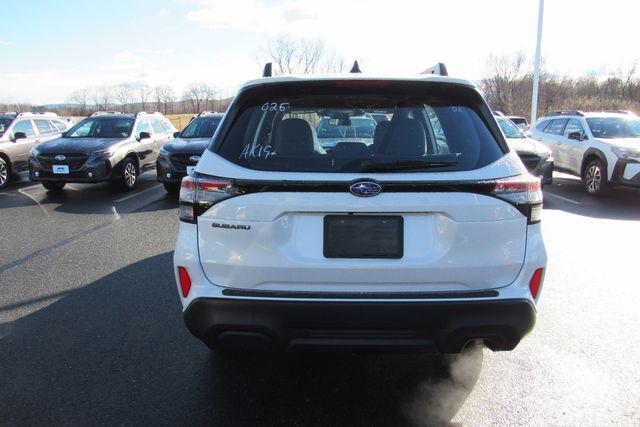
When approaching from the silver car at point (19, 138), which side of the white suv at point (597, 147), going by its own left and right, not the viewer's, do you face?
right

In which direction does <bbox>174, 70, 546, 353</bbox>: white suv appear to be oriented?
away from the camera

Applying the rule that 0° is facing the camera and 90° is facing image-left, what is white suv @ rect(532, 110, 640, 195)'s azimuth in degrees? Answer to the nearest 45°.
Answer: approximately 315°

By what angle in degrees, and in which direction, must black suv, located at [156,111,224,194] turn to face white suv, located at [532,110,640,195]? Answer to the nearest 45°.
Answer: approximately 135° to its left

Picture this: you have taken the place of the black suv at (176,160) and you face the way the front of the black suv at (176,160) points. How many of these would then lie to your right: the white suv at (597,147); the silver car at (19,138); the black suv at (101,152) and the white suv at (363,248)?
2

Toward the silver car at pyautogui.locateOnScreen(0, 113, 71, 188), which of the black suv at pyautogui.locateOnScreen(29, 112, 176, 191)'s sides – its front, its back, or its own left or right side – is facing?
right

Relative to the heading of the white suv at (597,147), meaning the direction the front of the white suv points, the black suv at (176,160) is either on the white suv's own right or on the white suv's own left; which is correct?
on the white suv's own right

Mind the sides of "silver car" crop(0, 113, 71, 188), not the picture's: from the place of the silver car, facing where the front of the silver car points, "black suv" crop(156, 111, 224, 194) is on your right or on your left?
on your left

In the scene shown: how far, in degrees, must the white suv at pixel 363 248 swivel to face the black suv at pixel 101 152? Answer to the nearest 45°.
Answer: approximately 45° to its left

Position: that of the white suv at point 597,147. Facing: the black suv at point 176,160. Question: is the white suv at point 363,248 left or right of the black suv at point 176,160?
left

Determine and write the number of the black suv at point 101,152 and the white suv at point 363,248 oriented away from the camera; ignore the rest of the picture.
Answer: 1
